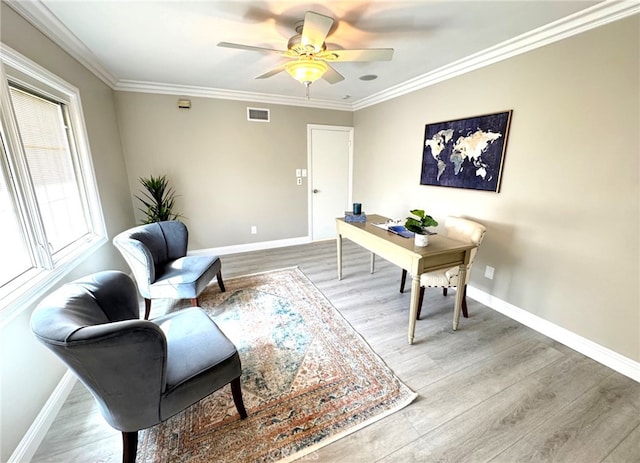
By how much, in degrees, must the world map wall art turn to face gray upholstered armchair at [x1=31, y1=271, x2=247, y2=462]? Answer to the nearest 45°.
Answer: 0° — it already faces it

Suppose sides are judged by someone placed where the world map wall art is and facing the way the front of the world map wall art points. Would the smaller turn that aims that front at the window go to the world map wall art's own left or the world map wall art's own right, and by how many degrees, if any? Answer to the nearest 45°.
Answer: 0° — it already faces it

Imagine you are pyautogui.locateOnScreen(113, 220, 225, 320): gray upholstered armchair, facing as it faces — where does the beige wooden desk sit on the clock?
The beige wooden desk is roughly at 12 o'clock from the gray upholstered armchair.

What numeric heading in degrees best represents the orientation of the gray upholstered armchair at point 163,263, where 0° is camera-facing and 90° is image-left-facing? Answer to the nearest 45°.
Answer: approximately 315°

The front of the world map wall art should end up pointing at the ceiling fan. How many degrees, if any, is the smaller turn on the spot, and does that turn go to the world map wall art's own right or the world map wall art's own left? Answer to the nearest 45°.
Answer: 0° — it already faces it

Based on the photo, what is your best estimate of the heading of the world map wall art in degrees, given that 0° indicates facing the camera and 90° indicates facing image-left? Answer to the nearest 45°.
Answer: approximately 45°
